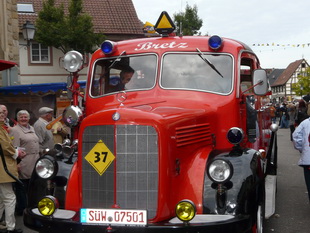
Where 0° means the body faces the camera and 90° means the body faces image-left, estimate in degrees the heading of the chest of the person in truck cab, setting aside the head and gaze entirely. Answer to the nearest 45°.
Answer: approximately 315°

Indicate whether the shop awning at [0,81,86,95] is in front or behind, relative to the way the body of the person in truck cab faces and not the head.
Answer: behind

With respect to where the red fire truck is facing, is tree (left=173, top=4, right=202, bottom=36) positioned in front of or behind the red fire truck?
behind

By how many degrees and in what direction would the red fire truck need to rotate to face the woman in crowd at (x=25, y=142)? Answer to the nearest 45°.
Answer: approximately 90° to its right

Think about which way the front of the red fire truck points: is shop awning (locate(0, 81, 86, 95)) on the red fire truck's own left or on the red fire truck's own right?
on the red fire truck's own right

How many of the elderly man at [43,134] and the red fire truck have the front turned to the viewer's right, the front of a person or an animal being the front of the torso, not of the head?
1

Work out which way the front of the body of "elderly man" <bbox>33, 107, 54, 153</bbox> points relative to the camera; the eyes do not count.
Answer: to the viewer's right

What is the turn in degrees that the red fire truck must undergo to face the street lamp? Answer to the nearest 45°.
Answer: approximately 135° to its right

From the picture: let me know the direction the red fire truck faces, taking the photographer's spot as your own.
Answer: facing the viewer and to the left of the viewer
